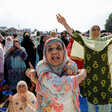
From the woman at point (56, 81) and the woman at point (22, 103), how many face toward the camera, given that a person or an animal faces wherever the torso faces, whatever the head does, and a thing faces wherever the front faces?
2

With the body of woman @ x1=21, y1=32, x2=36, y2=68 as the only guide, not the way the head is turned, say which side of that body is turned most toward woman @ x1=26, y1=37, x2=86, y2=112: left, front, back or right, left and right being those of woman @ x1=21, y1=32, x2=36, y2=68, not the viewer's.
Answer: front

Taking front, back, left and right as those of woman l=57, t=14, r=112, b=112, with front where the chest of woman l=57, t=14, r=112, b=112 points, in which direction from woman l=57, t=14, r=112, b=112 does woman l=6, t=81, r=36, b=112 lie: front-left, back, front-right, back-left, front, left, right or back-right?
right
